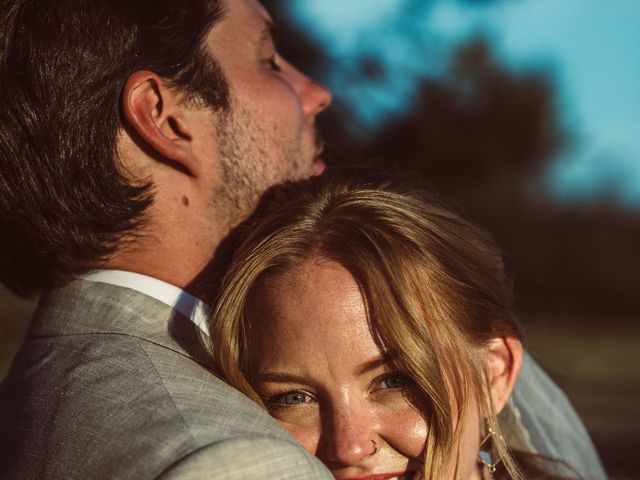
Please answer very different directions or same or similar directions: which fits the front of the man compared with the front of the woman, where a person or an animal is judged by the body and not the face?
very different directions

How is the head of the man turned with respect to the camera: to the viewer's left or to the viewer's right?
to the viewer's right

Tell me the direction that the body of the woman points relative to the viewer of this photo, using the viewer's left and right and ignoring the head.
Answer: facing the viewer and to the left of the viewer

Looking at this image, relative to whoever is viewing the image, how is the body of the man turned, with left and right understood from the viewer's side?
facing away from the viewer and to the right of the viewer
